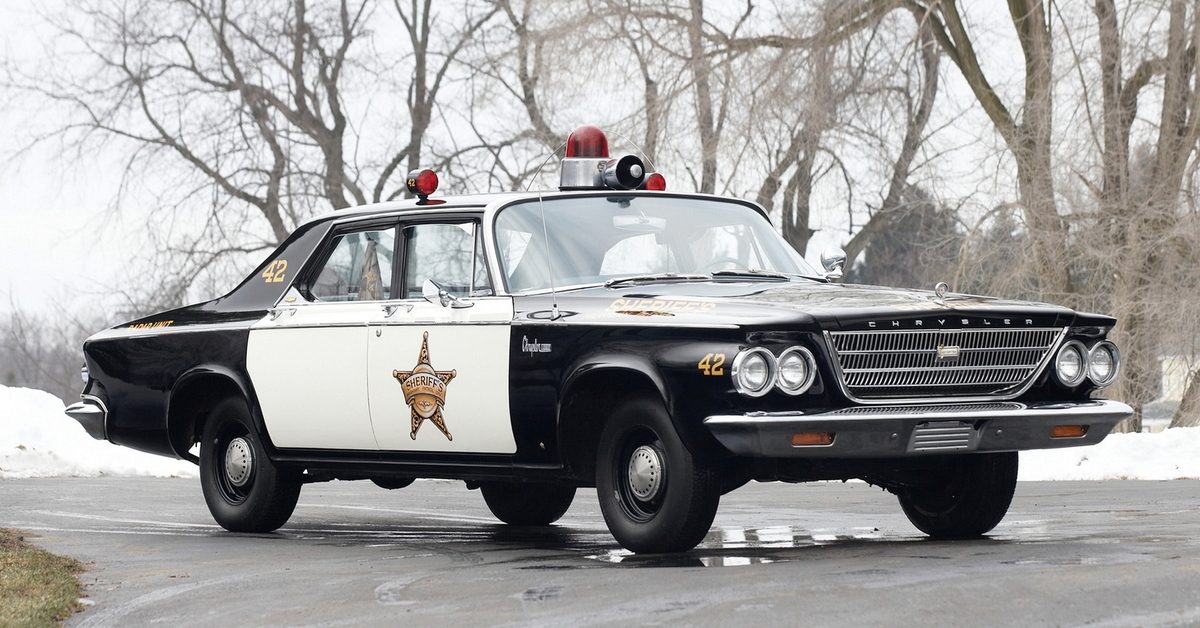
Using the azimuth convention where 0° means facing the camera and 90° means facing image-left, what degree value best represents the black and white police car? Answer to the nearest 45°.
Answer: approximately 315°

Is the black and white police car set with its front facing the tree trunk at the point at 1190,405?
no

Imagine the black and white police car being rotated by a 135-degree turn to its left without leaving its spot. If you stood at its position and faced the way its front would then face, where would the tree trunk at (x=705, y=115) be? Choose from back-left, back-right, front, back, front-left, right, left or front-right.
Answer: front
